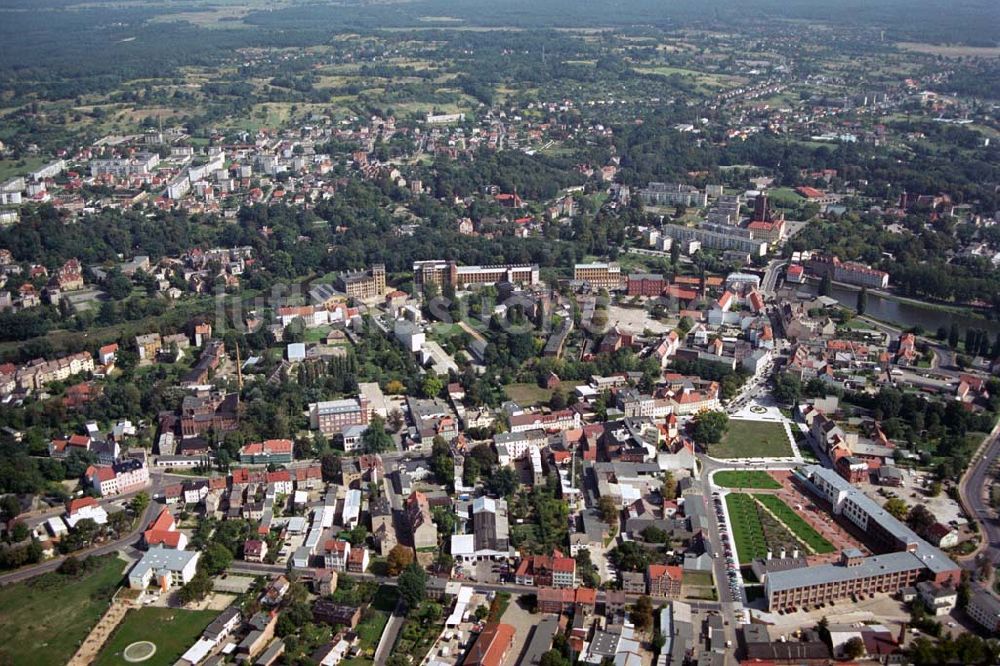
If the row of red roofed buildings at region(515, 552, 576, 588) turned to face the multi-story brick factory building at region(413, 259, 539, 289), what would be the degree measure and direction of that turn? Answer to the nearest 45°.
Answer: approximately 180°

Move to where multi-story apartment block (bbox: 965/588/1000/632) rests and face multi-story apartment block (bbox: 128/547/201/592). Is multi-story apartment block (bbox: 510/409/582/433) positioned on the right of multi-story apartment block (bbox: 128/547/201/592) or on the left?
right

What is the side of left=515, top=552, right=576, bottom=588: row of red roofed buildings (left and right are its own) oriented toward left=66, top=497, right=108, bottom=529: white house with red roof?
right

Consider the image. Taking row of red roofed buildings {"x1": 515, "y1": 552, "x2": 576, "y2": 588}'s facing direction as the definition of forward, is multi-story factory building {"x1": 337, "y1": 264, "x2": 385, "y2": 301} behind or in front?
behind

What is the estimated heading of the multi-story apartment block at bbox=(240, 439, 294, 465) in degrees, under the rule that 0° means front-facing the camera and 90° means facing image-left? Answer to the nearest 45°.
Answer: approximately 0°

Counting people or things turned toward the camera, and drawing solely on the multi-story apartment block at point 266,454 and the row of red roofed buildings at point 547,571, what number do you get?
2

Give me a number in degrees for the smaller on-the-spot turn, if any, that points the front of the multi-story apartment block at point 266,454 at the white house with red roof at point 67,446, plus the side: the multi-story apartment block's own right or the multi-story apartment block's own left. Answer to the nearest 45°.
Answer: approximately 90° to the multi-story apartment block's own right

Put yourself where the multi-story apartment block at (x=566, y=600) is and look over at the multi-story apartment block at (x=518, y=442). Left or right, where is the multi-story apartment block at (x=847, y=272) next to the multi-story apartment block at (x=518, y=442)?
right
